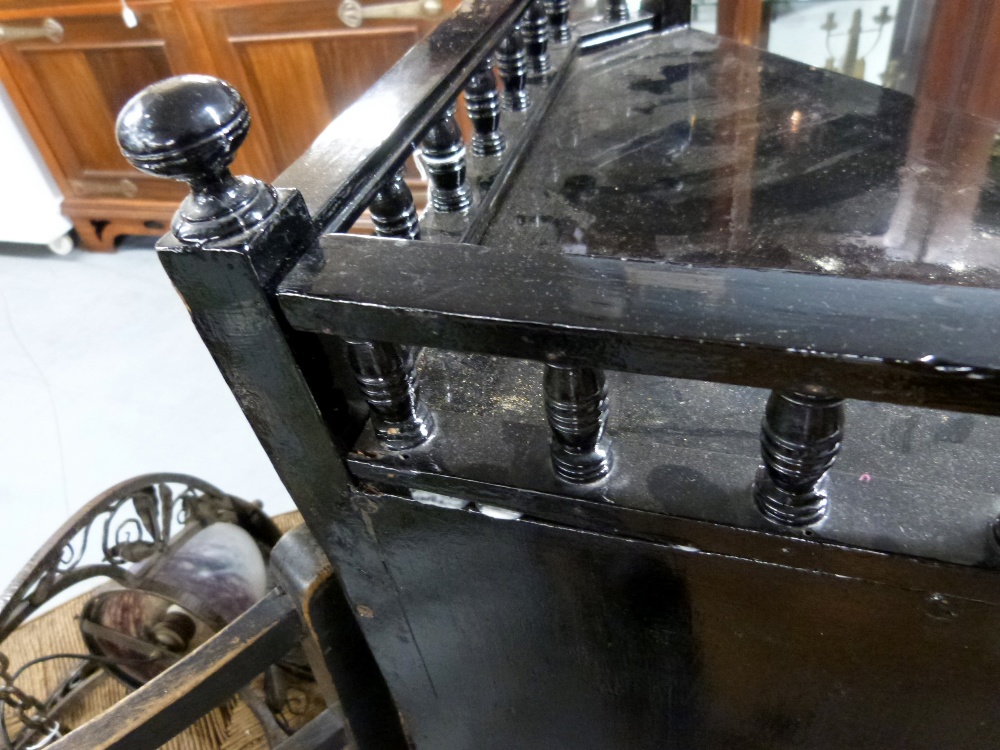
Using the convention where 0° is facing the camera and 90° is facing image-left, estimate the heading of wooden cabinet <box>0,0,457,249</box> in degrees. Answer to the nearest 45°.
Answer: approximately 0°
